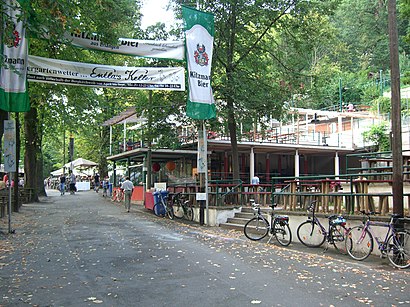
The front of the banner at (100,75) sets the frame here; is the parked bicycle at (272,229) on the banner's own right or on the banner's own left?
on the banner's own left

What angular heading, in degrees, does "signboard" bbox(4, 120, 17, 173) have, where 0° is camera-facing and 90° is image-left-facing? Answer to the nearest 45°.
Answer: approximately 0°

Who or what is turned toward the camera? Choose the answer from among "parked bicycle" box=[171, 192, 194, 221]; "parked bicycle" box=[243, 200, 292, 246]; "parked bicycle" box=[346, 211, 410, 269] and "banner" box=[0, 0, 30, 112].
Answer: the banner

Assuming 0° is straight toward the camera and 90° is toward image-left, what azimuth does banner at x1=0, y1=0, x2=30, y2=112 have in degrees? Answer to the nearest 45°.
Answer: approximately 0°

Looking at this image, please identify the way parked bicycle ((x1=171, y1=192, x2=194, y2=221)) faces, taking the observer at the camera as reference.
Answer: facing away from the viewer and to the left of the viewer
